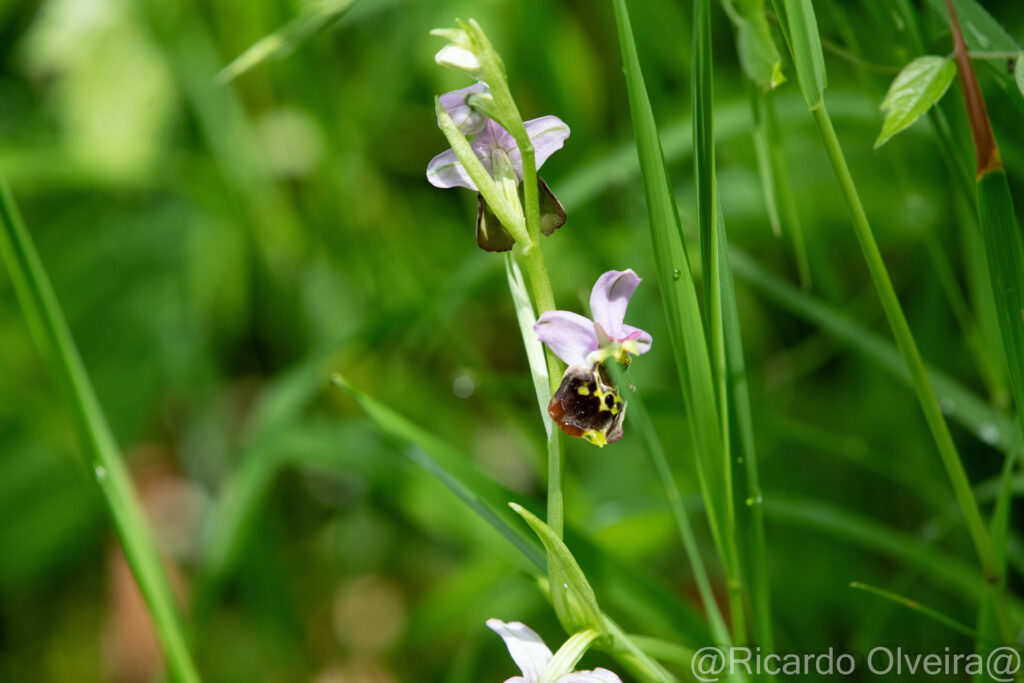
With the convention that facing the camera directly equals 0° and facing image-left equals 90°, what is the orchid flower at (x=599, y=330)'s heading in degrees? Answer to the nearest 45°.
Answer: approximately 315°
